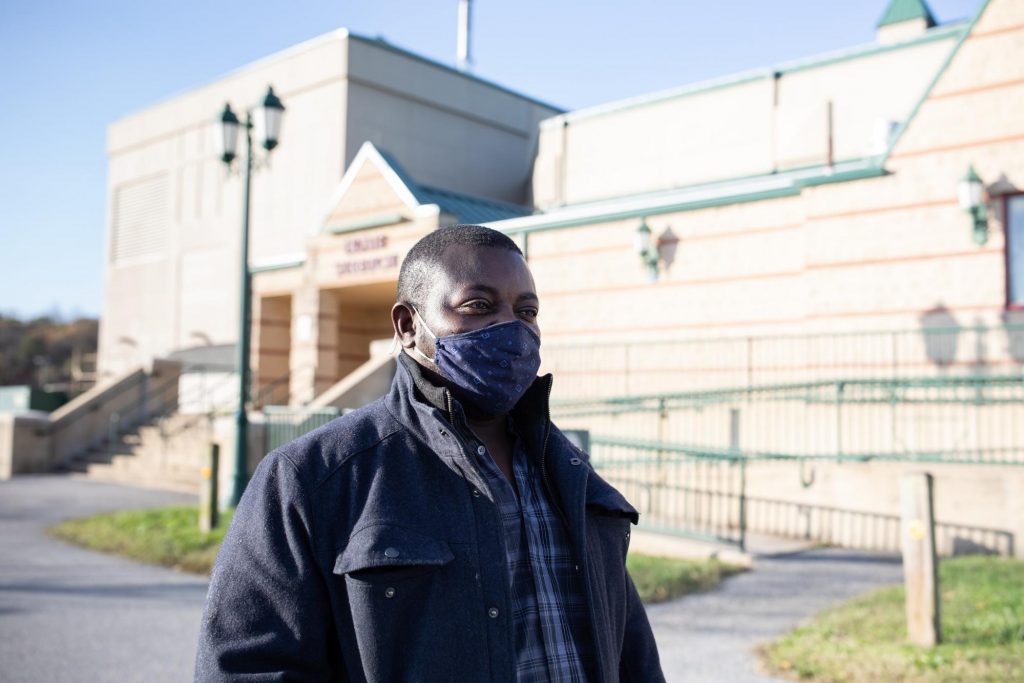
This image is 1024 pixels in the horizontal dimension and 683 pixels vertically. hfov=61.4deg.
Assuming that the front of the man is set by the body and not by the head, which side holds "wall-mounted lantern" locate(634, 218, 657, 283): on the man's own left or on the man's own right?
on the man's own left

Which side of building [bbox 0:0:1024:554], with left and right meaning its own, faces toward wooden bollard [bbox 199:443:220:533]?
front

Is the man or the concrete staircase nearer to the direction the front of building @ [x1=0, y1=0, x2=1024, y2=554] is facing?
the man

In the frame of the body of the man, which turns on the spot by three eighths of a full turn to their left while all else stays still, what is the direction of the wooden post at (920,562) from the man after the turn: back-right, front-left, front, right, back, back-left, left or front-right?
front-right

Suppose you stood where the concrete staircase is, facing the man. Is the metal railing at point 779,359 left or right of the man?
left

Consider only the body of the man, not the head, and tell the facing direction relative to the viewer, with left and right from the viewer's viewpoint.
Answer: facing the viewer and to the right of the viewer

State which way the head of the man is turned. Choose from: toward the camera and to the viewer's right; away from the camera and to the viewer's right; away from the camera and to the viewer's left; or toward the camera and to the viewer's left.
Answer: toward the camera and to the viewer's right

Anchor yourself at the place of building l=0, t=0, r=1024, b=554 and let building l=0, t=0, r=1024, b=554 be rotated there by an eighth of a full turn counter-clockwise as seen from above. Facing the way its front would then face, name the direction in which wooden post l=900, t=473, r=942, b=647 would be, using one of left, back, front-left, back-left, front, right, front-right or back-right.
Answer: front

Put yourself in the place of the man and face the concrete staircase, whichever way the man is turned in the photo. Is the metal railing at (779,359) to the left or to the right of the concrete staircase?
right

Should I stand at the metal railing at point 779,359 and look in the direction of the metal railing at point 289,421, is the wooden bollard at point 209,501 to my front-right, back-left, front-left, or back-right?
front-left

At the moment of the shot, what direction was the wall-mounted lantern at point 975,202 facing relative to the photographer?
facing the viewer and to the left of the viewer
